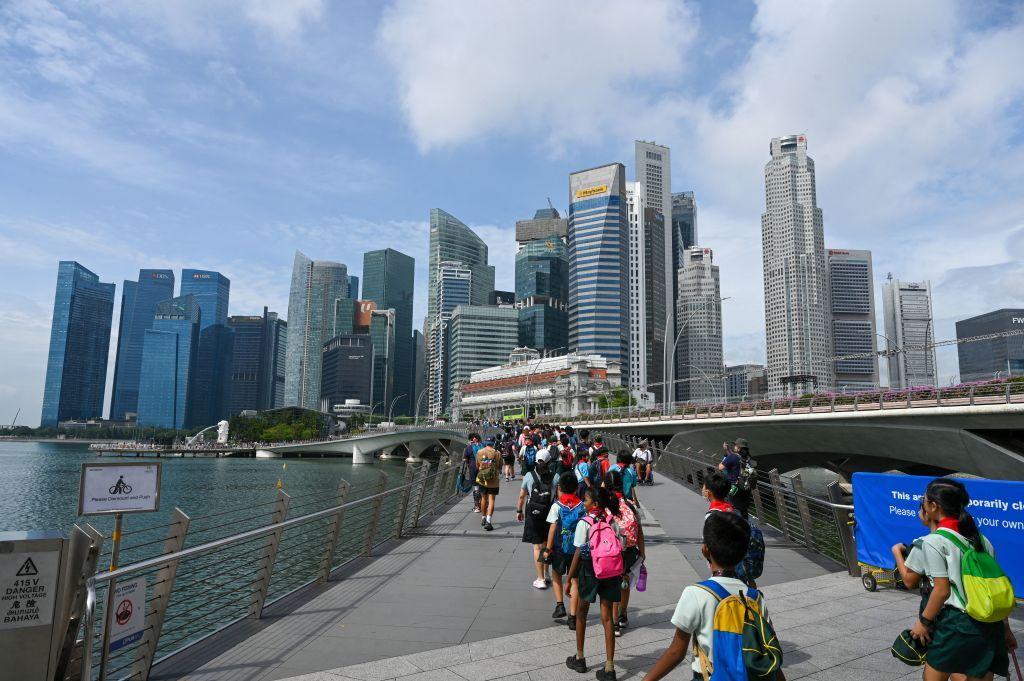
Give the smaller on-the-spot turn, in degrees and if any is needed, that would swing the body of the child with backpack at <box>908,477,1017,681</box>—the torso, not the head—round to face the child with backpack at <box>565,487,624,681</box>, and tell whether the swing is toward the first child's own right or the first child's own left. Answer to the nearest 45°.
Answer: approximately 45° to the first child's own left

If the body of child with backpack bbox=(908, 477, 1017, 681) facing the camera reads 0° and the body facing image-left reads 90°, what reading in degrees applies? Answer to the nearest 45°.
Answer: approximately 135°

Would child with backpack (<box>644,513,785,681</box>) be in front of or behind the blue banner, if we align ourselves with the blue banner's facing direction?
in front

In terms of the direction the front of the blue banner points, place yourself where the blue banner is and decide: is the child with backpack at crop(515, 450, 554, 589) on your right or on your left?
on your right

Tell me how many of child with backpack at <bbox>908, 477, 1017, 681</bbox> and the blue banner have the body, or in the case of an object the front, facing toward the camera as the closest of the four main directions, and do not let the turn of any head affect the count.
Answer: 1

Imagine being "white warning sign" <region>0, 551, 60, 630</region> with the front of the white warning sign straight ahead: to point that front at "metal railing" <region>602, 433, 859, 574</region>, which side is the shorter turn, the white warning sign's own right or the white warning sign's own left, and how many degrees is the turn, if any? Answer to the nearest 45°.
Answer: approximately 90° to the white warning sign's own left

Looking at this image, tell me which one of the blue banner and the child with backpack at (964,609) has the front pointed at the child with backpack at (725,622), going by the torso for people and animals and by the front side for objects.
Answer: the blue banner

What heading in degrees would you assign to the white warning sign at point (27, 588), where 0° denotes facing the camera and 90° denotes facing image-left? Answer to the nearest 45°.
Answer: approximately 0°

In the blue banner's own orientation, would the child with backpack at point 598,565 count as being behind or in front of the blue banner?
in front

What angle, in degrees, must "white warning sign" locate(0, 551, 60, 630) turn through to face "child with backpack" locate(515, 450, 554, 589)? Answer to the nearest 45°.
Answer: approximately 90° to its left

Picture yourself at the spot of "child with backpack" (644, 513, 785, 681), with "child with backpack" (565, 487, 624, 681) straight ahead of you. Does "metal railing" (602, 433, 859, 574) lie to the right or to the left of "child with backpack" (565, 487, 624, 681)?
right

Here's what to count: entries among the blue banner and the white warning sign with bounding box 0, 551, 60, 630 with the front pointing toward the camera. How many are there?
2

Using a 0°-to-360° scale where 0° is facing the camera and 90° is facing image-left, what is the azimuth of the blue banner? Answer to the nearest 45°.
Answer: approximately 0°

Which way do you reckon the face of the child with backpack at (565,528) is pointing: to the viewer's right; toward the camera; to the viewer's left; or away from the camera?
away from the camera
